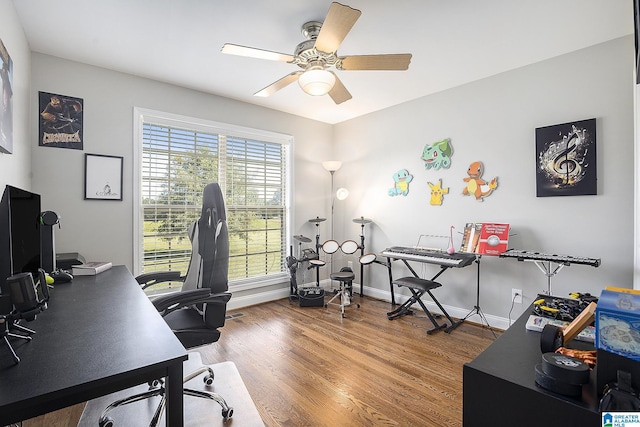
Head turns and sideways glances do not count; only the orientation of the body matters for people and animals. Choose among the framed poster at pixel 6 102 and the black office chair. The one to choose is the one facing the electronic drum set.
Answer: the framed poster

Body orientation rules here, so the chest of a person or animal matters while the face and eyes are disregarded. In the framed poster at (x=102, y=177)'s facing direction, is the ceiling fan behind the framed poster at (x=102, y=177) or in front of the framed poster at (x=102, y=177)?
in front

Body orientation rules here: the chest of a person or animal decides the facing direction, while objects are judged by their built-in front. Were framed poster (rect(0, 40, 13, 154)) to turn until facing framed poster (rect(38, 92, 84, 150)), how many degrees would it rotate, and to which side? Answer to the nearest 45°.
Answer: approximately 90° to its left

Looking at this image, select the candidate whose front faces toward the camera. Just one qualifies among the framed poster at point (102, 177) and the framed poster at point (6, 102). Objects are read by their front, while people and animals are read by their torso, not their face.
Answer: the framed poster at point (102, 177)

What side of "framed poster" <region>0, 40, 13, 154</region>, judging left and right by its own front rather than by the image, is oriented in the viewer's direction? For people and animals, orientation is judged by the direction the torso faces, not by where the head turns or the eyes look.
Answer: right

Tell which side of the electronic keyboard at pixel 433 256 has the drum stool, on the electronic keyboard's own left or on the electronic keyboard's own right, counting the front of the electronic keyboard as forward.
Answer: on the electronic keyboard's own right

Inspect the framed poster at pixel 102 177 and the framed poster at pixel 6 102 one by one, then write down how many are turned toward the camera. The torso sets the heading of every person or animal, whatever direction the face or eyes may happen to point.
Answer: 1

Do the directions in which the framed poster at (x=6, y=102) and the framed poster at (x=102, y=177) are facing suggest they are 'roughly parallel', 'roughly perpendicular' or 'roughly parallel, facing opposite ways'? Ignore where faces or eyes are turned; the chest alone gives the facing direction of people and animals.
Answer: roughly perpendicular

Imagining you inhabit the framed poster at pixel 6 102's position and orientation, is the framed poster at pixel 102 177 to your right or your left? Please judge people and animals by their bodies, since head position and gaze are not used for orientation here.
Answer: on your left

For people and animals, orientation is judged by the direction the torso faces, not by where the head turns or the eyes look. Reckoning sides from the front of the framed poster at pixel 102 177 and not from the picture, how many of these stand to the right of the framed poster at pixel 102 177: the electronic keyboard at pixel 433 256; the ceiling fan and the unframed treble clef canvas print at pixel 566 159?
0

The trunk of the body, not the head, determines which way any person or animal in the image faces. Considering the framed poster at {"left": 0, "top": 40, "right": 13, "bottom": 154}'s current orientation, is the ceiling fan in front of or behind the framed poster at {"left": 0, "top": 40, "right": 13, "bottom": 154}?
in front

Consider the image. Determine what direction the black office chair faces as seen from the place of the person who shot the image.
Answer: facing the viewer and to the left of the viewer

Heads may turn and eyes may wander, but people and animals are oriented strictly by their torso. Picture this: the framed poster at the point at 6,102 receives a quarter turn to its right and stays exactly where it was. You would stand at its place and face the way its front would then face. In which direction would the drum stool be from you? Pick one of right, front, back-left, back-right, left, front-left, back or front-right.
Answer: left

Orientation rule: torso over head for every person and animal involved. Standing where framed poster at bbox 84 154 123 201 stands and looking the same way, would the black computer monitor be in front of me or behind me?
in front

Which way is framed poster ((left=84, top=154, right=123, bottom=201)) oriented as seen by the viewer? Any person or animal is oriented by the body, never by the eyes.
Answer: toward the camera
